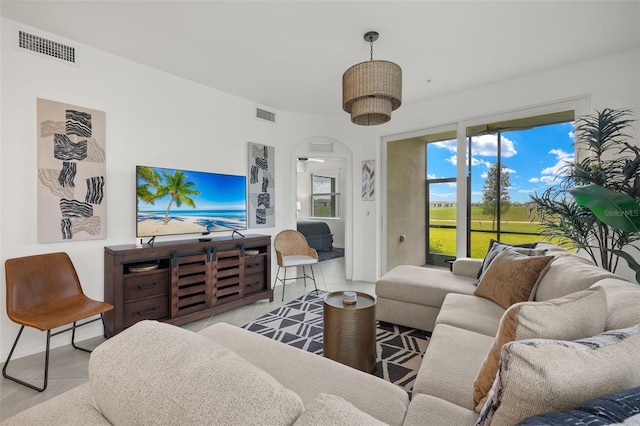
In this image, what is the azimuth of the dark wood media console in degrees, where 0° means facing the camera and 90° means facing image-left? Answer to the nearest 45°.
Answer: approximately 315°

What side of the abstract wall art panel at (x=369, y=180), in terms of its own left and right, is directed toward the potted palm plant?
left

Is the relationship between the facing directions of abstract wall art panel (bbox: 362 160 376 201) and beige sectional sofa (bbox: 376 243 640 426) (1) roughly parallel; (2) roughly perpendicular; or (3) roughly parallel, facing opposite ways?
roughly perpendicular

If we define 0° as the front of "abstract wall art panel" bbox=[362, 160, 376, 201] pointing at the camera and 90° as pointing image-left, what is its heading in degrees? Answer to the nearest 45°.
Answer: approximately 45°

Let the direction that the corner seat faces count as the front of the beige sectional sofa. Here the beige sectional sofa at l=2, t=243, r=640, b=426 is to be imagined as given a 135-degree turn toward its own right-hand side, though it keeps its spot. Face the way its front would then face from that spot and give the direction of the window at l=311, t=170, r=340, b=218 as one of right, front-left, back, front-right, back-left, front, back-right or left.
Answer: left

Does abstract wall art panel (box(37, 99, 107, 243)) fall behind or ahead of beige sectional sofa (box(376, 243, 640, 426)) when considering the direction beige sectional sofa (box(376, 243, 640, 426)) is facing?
ahead

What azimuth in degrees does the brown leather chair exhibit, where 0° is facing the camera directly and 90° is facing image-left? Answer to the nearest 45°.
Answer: approximately 315°

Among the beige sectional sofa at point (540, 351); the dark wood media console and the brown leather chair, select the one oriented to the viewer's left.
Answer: the beige sectional sofa

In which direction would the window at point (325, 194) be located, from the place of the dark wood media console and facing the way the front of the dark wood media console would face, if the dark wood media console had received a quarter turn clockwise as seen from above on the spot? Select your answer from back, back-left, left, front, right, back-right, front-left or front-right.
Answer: back

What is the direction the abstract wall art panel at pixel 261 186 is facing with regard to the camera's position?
facing the viewer and to the right of the viewer

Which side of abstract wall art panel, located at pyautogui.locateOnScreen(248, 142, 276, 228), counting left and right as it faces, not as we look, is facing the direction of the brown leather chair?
right

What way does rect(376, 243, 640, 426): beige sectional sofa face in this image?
to the viewer's left

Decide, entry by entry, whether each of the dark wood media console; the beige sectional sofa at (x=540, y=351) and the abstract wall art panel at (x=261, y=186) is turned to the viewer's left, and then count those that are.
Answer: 1
